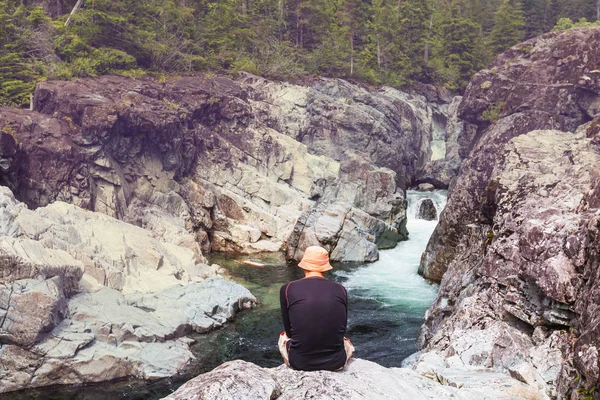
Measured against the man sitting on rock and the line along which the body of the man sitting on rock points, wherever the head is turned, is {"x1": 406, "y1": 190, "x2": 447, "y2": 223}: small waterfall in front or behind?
in front

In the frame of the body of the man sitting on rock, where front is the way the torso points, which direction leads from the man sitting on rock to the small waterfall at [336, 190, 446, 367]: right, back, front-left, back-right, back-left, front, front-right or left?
front

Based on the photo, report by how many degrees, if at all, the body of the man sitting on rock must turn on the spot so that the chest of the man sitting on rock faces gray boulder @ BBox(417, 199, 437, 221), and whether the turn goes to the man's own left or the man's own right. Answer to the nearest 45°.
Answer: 0° — they already face it

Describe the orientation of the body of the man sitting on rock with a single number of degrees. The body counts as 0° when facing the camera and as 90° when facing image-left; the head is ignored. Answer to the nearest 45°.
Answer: approximately 180°

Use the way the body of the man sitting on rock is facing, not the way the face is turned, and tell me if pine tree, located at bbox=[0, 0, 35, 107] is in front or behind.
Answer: in front

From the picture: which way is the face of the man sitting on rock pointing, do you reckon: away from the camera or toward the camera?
away from the camera
